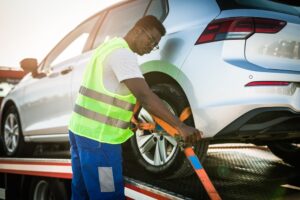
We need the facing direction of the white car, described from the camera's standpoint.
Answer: facing away from the viewer and to the left of the viewer

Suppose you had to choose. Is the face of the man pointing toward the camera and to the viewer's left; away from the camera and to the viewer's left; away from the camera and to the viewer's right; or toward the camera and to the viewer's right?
away from the camera and to the viewer's right

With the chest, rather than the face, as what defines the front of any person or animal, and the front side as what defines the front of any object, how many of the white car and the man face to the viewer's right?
1

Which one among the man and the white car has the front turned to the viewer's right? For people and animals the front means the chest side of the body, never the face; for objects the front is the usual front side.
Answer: the man

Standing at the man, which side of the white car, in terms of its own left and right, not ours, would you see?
left

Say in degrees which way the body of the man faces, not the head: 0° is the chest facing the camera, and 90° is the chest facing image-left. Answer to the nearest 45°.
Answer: approximately 270°
